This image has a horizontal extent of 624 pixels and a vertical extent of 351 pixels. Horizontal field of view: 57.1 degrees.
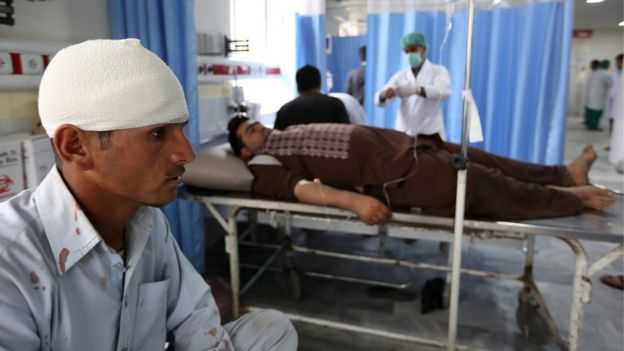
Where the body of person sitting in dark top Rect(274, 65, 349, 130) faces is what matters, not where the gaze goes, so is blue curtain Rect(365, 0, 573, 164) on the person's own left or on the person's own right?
on the person's own right

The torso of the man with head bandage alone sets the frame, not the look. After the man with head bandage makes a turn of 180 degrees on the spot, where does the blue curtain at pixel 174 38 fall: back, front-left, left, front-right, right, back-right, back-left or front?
front-right

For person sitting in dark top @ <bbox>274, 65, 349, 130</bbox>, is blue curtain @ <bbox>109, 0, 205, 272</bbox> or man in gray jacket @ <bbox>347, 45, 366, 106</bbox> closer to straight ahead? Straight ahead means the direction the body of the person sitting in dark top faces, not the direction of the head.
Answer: the man in gray jacket

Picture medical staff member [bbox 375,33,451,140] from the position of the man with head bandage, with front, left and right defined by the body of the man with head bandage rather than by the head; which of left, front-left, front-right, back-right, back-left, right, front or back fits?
left

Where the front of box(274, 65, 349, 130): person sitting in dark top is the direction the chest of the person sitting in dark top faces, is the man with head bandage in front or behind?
behind

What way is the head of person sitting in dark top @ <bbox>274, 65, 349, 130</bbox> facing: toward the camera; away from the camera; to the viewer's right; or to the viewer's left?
away from the camera

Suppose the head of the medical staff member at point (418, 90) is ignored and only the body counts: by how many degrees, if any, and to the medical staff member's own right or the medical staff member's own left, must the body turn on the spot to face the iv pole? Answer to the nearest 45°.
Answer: approximately 45° to the medical staff member's own left

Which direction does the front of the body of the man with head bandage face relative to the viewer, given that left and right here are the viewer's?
facing the viewer and to the right of the viewer

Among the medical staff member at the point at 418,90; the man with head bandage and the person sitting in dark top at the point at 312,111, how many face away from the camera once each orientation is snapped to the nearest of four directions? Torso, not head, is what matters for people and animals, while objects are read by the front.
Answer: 1

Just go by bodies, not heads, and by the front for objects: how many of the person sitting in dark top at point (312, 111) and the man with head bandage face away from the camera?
1

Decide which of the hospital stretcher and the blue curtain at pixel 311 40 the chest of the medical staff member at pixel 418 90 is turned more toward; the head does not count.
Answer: the hospital stretcher

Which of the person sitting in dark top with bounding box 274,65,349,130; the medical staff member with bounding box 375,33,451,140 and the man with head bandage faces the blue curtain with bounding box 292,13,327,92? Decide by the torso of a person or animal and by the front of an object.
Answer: the person sitting in dark top

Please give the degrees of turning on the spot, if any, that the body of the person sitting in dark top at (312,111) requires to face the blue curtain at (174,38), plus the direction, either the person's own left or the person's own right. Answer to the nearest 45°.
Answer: approximately 135° to the person's own left

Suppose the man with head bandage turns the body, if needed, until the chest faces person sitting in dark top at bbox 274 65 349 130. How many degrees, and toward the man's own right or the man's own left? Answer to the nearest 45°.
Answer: approximately 90° to the man's own left

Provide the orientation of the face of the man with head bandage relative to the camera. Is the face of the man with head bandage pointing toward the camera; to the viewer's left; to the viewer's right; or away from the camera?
to the viewer's right
